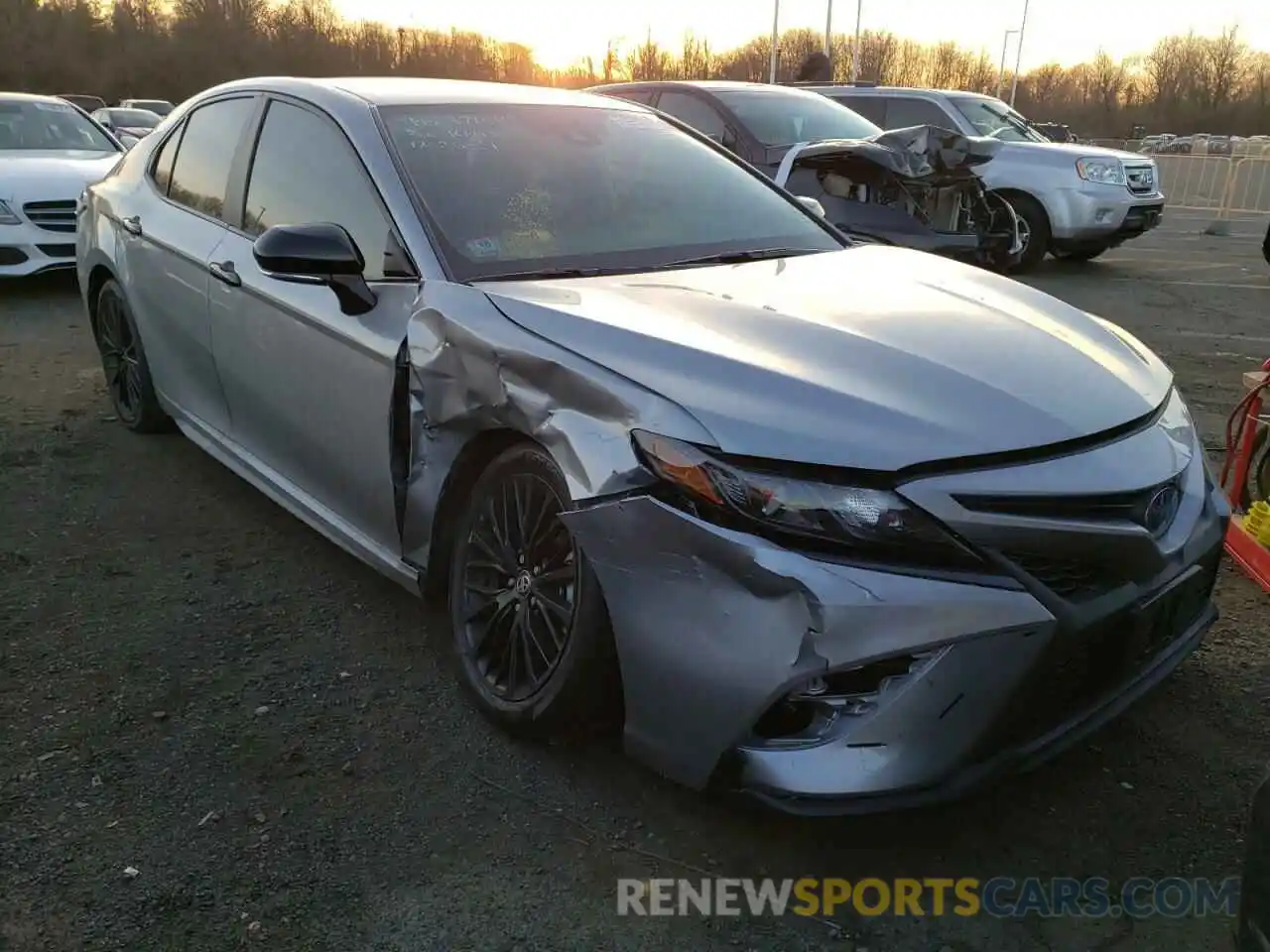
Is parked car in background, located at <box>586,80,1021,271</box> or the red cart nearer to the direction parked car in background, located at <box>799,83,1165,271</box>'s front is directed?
the red cart

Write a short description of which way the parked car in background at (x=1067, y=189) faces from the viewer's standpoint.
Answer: facing the viewer and to the right of the viewer

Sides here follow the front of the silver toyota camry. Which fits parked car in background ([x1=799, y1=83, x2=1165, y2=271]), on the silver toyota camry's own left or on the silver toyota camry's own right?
on the silver toyota camry's own left

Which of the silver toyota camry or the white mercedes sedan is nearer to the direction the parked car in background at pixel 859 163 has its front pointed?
the silver toyota camry

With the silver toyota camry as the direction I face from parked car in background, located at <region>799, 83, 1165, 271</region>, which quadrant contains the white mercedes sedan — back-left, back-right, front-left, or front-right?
front-right

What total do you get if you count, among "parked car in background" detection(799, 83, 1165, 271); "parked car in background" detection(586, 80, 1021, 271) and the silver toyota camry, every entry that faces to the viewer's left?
0

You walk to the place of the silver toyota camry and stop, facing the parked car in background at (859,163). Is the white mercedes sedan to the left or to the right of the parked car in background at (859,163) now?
left

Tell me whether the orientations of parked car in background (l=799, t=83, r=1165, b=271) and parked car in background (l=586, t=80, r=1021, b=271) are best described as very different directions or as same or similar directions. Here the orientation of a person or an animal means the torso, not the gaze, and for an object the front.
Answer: same or similar directions

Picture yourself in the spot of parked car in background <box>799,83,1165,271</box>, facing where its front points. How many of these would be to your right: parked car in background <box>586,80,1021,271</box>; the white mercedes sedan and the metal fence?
2

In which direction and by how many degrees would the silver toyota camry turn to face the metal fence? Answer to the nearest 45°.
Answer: approximately 90° to its left

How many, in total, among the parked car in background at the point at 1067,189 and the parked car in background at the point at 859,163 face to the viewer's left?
0

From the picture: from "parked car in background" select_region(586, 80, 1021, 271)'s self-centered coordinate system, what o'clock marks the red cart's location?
The red cart is roughly at 1 o'clock from the parked car in background.

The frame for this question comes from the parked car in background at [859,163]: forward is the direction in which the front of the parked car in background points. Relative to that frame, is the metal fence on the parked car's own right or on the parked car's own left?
on the parked car's own left

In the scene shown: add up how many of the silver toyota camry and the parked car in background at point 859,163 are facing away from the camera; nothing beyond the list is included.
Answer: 0

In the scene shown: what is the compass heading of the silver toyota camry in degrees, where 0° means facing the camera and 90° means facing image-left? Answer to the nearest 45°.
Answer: approximately 315°

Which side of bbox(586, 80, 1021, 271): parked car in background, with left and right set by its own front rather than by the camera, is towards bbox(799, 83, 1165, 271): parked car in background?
left

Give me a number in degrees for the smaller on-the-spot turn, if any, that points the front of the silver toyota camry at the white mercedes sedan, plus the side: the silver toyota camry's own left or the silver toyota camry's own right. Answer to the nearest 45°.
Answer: approximately 180°

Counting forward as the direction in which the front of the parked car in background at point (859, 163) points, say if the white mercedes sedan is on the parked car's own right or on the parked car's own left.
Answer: on the parked car's own right

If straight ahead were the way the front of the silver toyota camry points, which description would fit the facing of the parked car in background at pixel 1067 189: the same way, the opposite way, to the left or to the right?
the same way
